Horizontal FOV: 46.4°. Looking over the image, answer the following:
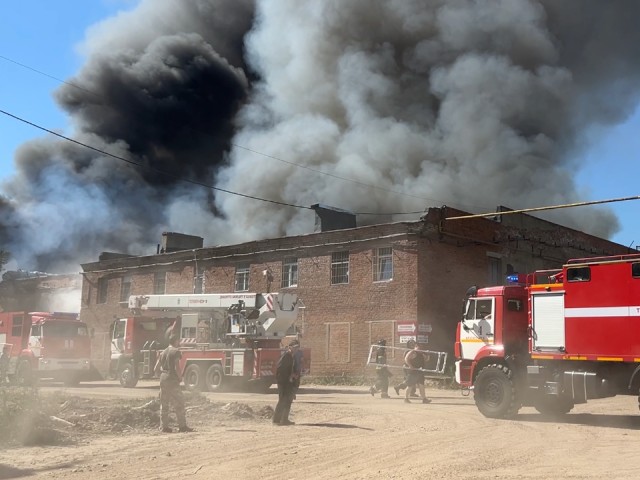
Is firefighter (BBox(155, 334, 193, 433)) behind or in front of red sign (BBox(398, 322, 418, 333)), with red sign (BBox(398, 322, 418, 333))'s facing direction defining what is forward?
in front

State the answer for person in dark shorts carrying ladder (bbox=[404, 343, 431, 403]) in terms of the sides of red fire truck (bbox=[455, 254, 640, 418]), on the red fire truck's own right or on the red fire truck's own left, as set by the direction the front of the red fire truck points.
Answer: on the red fire truck's own right

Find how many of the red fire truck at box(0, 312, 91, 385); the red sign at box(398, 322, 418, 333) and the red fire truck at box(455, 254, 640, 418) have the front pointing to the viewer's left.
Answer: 1

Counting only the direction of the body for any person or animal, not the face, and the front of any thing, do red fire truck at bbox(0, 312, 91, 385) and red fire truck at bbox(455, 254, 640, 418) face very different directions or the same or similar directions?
very different directions

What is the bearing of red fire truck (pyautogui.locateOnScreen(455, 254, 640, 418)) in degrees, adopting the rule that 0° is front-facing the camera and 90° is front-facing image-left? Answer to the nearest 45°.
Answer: approximately 90°

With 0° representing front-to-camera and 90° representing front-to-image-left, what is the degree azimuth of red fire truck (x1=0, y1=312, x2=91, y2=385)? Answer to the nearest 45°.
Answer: approximately 315°

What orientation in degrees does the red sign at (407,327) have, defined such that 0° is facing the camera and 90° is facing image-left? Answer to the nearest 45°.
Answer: approximately 0°

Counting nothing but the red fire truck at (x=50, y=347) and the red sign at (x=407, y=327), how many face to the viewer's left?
0

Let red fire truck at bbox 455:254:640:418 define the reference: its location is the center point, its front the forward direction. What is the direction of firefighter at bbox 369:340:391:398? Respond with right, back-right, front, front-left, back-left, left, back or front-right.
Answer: front-right

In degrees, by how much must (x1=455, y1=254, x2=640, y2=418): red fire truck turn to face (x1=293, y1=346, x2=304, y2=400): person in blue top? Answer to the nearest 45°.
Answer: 0° — it already faces them
